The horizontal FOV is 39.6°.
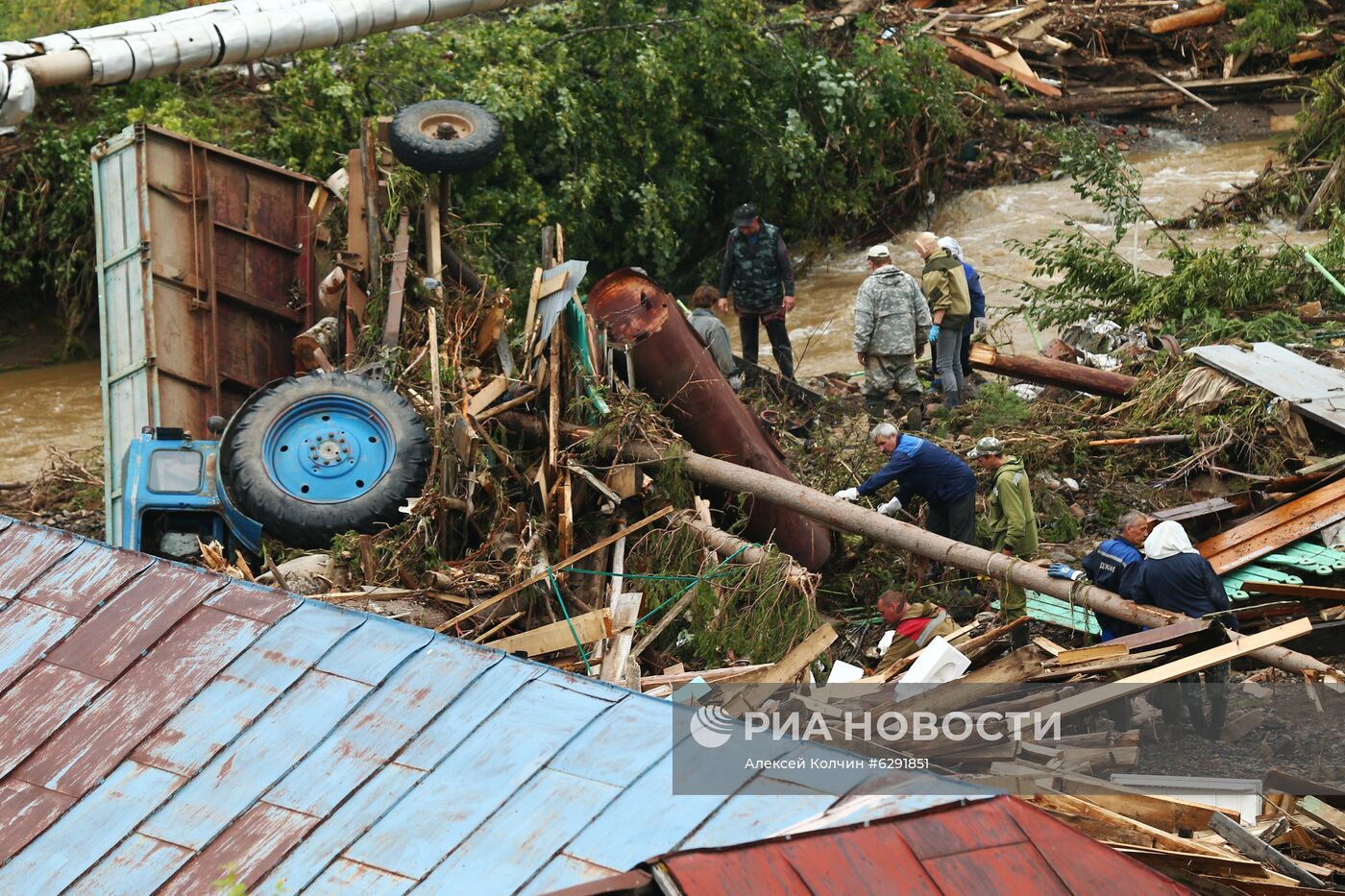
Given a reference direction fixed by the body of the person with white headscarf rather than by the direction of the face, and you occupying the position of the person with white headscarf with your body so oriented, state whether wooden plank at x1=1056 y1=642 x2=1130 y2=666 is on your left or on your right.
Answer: on your left

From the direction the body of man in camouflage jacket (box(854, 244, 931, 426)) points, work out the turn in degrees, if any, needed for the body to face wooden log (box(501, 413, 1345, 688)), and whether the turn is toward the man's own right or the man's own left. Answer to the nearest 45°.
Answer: approximately 180°

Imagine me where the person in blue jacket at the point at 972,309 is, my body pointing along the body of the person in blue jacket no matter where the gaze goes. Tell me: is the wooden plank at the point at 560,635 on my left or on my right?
on my left

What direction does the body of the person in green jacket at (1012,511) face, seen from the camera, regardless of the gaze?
to the viewer's left

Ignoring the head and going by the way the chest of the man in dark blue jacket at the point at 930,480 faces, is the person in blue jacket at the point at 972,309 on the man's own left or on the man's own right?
on the man's own right

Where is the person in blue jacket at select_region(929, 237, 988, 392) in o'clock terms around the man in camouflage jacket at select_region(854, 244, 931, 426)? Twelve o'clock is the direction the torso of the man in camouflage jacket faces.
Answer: The person in blue jacket is roughly at 1 o'clock from the man in camouflage jacket.

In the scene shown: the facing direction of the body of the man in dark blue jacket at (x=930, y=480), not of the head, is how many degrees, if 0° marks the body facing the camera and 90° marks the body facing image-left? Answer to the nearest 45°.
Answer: approximately 90°

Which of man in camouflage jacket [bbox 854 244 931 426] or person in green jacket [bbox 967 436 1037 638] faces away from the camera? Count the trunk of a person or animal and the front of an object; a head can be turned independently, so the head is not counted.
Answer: the man in camouflage jacket

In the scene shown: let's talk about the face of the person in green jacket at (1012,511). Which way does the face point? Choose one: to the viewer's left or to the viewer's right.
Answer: to the viewer's left

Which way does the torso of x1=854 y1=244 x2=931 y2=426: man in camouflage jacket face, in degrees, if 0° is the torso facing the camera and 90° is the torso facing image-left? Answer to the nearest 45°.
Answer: approximately 180°
